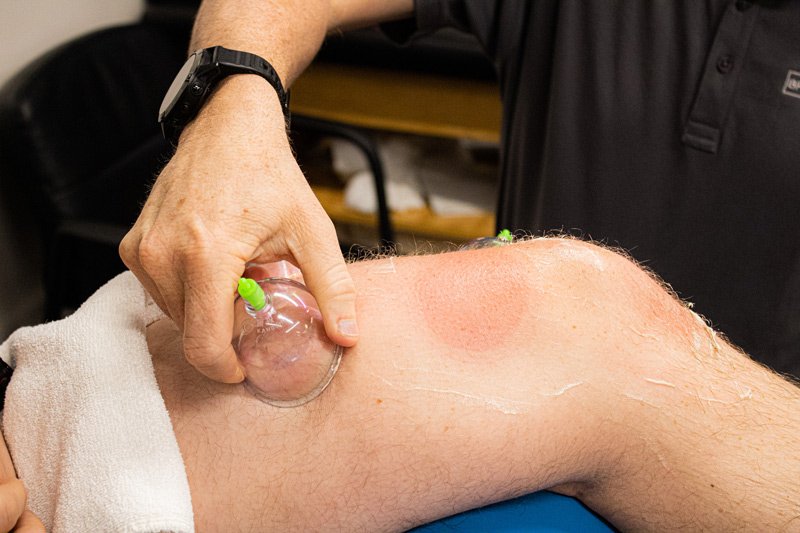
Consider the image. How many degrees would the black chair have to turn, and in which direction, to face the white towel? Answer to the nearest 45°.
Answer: approximately 45° to its right

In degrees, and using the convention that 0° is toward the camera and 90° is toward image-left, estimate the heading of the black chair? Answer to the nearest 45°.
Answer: approximately 315°
